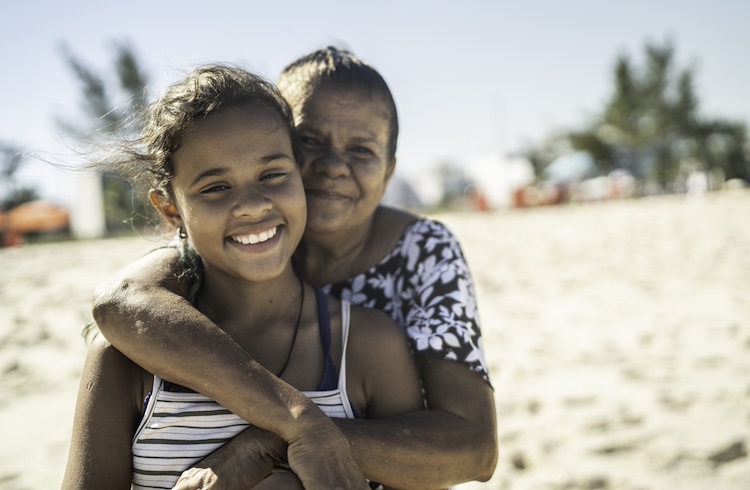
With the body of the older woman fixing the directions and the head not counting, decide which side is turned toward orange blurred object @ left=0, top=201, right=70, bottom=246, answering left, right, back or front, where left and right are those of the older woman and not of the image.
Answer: back

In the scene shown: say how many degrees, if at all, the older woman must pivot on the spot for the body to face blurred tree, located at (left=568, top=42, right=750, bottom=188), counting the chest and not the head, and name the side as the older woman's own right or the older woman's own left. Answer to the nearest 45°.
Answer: approximately 135° to the older woman's own left

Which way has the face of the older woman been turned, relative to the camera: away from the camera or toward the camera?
toward the camera

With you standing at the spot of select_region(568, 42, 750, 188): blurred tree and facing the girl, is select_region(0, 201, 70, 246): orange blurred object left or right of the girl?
right

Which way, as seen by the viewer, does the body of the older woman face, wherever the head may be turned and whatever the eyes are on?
toward the camera

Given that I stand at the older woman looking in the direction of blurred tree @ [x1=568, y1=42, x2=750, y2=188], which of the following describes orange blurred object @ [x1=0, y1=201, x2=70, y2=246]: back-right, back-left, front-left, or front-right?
front-left
